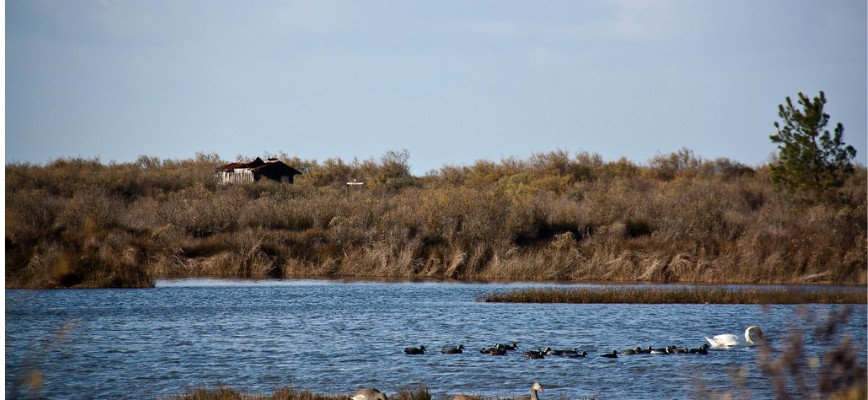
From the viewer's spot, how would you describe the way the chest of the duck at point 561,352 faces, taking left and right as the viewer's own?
facing to the right of the viewer

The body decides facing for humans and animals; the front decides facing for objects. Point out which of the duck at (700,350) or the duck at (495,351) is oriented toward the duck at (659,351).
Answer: the duck at (495,351)

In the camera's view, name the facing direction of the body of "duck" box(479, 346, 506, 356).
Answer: to the viewer's right

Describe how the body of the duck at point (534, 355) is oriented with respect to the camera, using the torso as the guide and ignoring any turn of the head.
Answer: to the viewer's right

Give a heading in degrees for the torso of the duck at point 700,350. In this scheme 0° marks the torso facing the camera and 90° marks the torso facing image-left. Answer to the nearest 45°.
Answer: approximately 270°

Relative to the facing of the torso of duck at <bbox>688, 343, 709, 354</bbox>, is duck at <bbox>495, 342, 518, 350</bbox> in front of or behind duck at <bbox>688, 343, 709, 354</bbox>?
behind

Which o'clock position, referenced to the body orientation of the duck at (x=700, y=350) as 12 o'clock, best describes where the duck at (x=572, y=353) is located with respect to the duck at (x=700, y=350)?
the duck at (x=572, y=353) is roughly at 5 o'clock from the duck at (x=700, y=350).

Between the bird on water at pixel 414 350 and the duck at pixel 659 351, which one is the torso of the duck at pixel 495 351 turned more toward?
the duck
